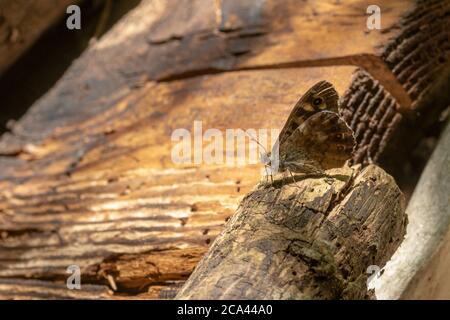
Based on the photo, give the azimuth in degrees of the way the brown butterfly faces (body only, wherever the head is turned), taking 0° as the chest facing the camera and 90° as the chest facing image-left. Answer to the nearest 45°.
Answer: approximately 90°
